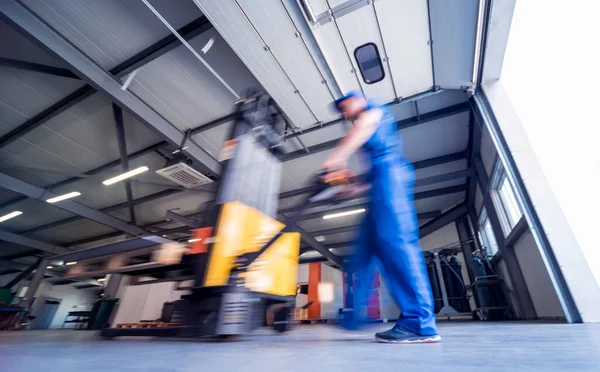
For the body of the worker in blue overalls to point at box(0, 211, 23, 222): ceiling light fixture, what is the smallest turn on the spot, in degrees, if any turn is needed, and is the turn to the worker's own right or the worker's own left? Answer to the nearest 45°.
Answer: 0° — they already face it

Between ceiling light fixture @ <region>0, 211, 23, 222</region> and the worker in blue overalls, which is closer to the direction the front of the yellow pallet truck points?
the ceiling light fixture

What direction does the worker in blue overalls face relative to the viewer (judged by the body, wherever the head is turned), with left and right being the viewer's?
facing to the left of the viewer

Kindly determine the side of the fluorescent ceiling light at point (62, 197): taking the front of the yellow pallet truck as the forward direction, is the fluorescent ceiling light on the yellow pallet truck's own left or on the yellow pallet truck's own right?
on the yellow pallet truck's own right

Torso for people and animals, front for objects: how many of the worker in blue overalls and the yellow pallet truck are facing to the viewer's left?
2

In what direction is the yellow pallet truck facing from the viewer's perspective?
to the viewer's left

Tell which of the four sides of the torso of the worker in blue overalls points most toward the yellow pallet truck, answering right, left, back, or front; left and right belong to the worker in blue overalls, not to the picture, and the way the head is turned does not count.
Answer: front

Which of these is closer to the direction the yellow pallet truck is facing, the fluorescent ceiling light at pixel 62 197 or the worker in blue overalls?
the fluorescent ceiling light

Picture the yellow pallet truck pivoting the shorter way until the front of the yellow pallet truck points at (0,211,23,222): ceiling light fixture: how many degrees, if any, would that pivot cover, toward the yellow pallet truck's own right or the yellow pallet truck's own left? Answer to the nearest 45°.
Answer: approximately 45° to the yellow pallet truck's own right
